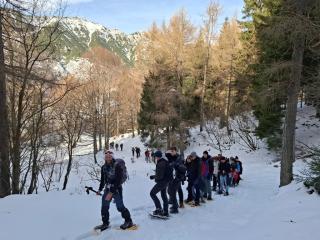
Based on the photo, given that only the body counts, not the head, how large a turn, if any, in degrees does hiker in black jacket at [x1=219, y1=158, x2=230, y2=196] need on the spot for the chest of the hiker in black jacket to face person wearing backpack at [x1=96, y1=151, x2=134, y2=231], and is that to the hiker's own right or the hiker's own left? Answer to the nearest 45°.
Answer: approximately 45° to the hiker's own left

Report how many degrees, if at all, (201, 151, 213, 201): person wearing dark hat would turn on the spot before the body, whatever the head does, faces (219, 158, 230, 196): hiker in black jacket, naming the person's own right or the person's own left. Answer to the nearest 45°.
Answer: approximately 135° to the person's own right

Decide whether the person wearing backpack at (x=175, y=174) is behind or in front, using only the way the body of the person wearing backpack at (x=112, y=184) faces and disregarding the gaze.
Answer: behind

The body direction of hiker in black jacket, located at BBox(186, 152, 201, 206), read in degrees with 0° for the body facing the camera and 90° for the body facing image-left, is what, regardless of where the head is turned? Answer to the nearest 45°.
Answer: approximately 45°

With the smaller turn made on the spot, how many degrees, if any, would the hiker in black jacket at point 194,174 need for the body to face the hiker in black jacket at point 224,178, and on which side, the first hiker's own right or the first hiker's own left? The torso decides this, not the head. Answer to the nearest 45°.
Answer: approximately 135° to the first hiker's own right

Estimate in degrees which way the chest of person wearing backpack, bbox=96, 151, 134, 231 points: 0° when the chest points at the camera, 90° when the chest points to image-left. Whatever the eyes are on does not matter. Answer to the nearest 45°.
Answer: approximately 45°
